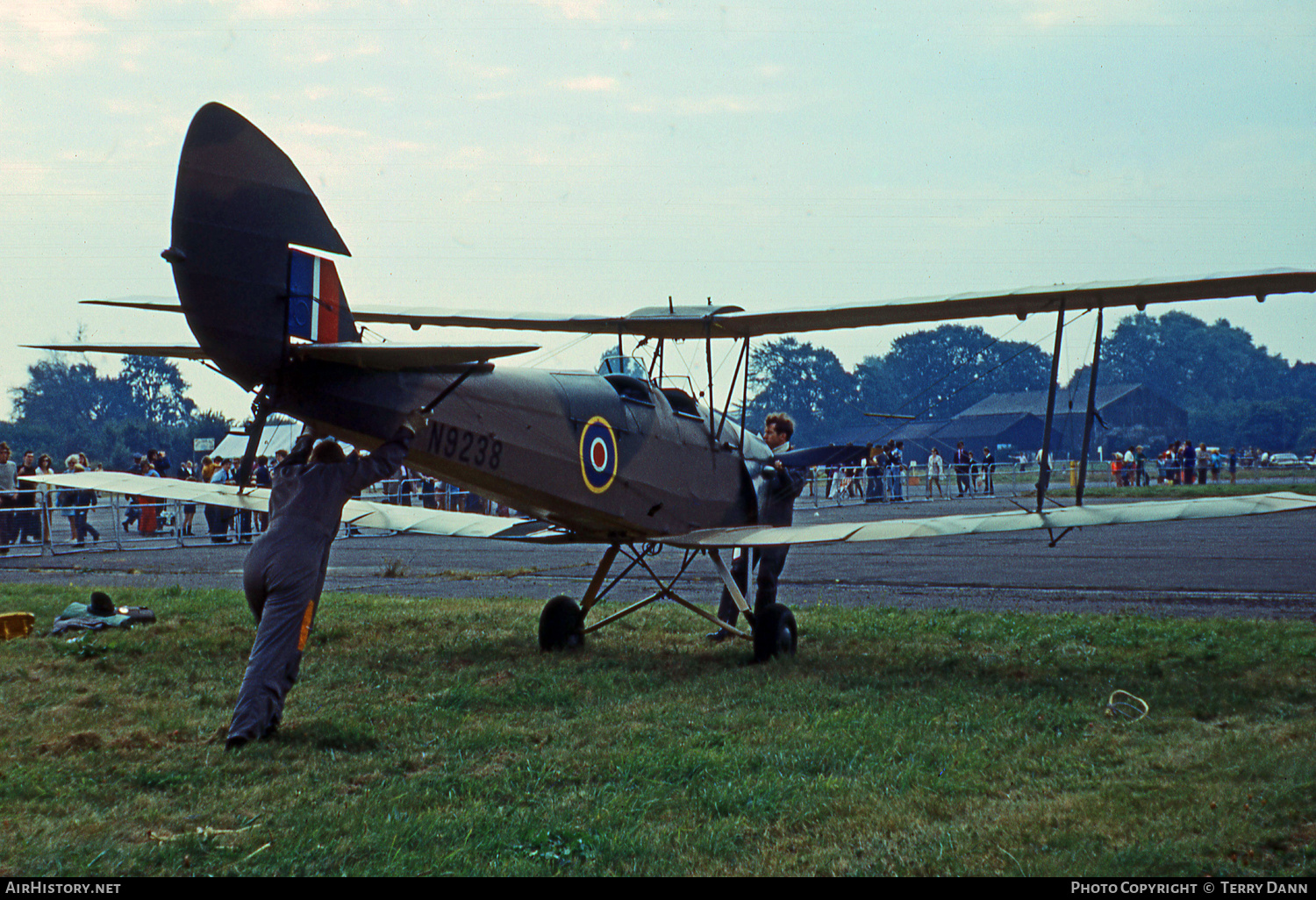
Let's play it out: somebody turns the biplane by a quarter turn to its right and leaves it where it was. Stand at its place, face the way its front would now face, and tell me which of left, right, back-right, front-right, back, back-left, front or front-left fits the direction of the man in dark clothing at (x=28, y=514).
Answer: back

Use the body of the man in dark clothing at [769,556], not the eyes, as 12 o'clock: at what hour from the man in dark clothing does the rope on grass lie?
The rope on grass is roughly at 8 o'clock from the man in dark clothing.

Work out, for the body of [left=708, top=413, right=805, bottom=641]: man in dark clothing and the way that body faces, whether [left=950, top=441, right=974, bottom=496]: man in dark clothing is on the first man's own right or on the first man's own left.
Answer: on the first man's own right

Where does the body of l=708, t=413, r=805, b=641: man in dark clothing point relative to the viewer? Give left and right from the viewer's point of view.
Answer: facing to the left of the viewer

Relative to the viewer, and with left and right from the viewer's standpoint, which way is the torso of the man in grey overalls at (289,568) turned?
facing away from the viewer and to the right of the viewer

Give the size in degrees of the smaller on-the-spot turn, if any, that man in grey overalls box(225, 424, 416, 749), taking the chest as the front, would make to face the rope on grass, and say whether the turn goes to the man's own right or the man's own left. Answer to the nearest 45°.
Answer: approximately 45° to the man's own right

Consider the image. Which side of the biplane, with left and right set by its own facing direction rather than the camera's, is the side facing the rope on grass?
right

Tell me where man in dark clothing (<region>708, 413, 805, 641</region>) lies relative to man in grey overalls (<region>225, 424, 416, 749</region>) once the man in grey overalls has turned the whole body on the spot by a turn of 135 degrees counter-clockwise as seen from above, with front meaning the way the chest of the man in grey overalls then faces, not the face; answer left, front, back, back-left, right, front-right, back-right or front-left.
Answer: back-right

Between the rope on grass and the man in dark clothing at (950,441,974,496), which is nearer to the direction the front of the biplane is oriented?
the man in dark clothing

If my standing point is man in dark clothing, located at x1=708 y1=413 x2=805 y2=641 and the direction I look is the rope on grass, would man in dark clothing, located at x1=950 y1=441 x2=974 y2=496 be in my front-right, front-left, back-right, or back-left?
back-left

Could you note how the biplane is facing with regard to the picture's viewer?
facing away from the viewer and to the right of the viewer
